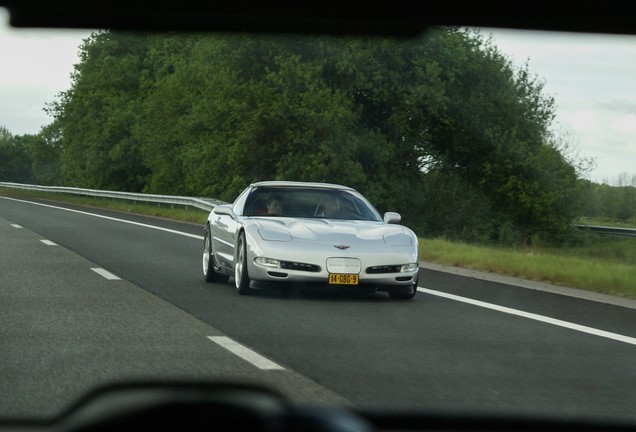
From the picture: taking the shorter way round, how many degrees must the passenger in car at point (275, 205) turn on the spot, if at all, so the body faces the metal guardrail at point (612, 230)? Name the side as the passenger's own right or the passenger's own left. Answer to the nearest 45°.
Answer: approximately 135° to the passenger's own left

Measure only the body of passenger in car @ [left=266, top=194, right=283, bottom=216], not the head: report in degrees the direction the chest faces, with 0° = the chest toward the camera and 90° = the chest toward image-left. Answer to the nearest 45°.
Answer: approximately 0°
